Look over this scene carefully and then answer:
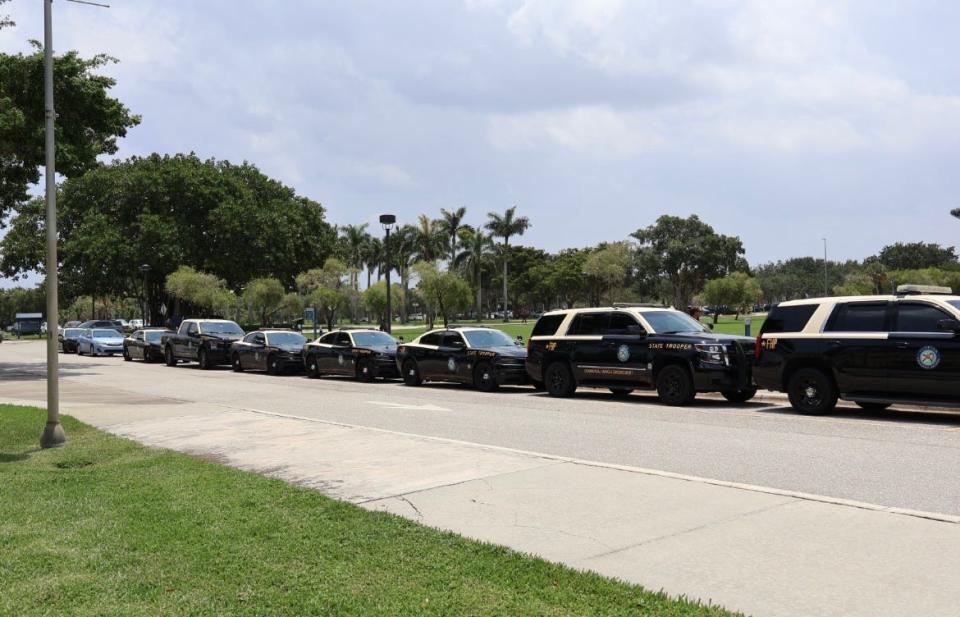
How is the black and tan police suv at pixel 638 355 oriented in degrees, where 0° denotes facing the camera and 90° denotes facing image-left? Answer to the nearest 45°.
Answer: approximately 315°

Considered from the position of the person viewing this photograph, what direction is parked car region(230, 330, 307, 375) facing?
facing the viewer and to the right of the viewer

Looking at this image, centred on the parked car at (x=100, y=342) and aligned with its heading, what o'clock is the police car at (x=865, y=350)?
The police car is roughly at 1 o'clock from the parked car.

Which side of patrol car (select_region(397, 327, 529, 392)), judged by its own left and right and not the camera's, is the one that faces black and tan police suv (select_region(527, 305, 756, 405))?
front

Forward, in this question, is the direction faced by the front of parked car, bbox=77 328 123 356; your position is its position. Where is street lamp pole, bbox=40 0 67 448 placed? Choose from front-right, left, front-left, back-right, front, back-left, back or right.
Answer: front-right

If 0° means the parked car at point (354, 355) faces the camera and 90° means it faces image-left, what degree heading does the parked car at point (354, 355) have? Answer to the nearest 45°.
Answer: approximately 315°

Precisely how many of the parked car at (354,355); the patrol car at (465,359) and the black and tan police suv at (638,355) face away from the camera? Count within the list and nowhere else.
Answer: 0

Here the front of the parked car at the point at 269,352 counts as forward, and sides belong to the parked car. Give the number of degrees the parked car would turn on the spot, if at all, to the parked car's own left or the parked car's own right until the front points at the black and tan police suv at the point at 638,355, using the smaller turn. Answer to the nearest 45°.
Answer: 0° — it already faces it

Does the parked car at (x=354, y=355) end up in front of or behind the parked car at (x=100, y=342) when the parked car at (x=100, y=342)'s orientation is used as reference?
in front

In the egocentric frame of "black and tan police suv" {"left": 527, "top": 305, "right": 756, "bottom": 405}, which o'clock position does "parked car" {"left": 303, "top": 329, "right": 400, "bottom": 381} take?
The parked car is roughly at 6 o'clock from the black and tan police suv.

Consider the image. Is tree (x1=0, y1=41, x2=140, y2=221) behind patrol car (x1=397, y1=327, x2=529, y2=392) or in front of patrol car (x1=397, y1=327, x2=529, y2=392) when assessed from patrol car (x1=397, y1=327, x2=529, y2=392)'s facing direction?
behind

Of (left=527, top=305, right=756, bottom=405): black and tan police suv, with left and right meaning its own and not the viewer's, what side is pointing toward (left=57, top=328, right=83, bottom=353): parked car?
back

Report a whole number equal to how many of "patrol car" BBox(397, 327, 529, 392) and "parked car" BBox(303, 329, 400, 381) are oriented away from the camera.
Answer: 0

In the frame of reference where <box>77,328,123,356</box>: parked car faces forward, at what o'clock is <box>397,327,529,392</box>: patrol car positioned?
The patrol car is roughly at 1 o'clock from the parked car.
